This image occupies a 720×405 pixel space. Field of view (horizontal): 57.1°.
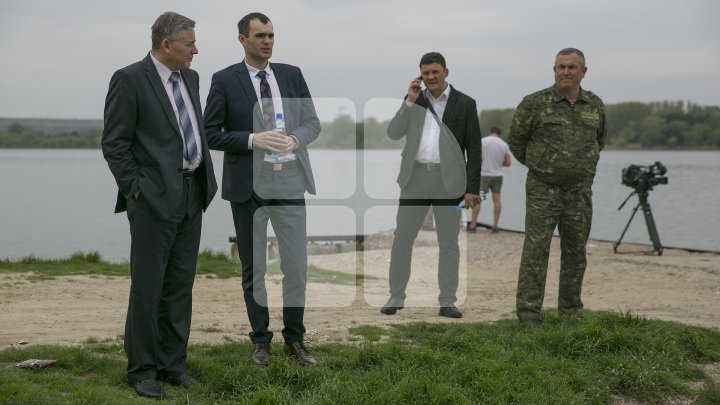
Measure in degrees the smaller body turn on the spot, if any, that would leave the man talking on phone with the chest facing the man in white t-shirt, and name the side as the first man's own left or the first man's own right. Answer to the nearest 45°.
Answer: approximately 180°

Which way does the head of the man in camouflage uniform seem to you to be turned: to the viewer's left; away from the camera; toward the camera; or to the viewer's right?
toward the camera

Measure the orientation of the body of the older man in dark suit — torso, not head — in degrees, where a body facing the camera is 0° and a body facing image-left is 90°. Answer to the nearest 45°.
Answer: approximately 315°

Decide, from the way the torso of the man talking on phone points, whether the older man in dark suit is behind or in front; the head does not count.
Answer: in front

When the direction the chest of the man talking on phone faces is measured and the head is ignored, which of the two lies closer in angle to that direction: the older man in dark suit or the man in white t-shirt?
the older man in dark suit

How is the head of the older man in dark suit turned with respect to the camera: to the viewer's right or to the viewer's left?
to the viewer's right

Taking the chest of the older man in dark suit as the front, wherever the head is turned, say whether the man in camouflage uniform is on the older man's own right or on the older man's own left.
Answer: on the older man's own left

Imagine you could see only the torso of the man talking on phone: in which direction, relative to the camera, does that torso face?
toward the camera

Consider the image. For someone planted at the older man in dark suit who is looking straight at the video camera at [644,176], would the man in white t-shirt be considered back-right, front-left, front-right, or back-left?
front-left

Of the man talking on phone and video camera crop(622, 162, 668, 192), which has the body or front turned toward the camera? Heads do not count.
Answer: the man talking on phone

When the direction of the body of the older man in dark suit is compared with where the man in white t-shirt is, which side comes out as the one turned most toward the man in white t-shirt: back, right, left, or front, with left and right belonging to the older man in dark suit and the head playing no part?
left
